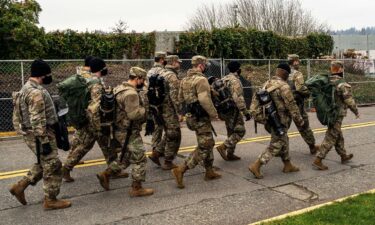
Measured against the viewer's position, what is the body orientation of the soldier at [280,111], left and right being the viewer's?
facing to the right of the viewer

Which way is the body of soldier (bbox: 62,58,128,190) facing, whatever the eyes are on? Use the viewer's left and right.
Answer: facing to the right of the viewer

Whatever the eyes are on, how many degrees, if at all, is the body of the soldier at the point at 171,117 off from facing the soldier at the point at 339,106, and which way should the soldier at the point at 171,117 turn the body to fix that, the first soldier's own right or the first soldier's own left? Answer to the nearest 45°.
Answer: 0° — they already face them
